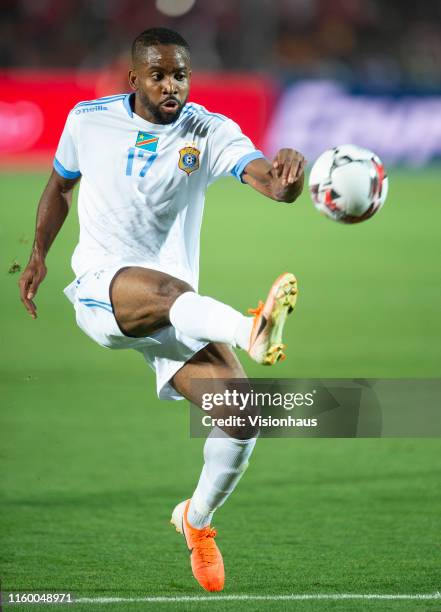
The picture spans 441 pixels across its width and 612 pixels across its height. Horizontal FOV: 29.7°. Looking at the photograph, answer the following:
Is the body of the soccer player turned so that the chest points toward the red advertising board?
no

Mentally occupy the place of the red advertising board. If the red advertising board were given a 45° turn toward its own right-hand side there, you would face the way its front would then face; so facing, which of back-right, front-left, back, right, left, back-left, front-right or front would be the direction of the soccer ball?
front-left

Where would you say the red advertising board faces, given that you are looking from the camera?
facing the viewer

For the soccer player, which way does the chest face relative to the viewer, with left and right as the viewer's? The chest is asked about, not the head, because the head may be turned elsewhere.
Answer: facing the viewer and to the right of the viewer

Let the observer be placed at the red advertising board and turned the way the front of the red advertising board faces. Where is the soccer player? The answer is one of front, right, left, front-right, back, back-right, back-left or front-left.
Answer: front

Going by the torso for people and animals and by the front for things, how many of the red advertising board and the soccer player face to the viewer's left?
0

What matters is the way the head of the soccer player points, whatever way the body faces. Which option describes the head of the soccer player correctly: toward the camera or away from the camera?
toward the camera
